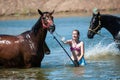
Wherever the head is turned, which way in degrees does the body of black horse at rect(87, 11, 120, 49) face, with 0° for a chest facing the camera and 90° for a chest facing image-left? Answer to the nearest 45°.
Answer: approximately 90°

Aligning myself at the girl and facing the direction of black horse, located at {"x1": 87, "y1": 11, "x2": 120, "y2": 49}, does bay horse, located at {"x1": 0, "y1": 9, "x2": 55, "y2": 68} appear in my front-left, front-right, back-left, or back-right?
back-left

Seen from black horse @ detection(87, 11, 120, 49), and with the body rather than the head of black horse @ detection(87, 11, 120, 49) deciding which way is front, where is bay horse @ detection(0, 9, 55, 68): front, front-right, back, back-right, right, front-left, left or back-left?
front-left

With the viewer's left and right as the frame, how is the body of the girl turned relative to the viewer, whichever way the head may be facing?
facing the viewer and to the left of the viewer

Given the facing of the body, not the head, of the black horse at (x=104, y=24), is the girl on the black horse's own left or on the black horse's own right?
on the black horse's own left

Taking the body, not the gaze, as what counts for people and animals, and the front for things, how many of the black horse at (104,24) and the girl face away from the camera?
0
